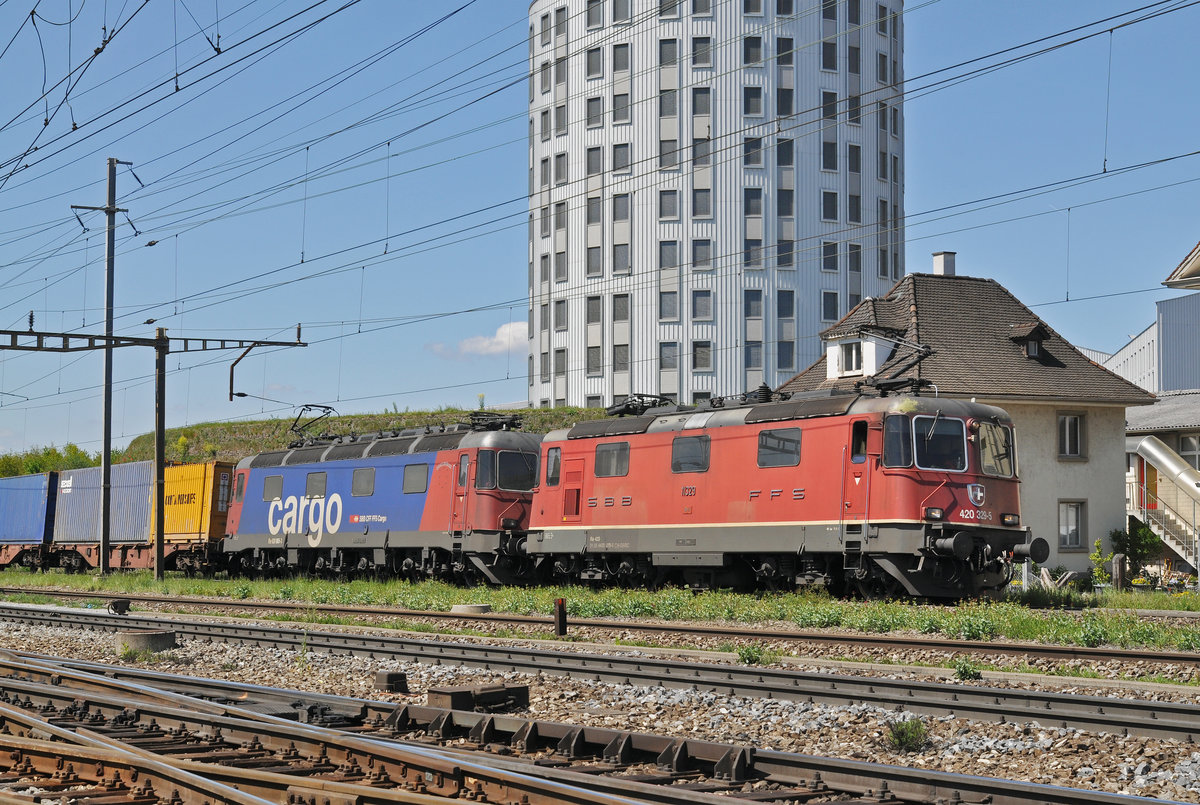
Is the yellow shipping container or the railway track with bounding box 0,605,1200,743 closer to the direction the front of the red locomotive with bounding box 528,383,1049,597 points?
the railway track

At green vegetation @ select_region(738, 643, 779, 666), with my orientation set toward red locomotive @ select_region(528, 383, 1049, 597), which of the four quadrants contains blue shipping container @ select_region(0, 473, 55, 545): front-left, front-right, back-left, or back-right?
front-left

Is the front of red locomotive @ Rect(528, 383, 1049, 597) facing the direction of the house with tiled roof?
no

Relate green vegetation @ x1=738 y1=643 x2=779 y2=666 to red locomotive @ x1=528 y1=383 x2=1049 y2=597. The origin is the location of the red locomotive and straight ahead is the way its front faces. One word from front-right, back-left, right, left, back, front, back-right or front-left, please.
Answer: front-right

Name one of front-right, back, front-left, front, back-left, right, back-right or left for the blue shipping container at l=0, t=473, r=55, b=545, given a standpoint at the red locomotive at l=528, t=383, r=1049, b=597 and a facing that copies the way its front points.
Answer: back

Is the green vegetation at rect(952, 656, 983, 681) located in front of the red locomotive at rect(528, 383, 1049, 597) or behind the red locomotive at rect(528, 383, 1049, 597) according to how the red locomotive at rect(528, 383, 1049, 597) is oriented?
in front

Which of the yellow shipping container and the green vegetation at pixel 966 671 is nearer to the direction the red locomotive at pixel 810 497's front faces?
the green vegetation

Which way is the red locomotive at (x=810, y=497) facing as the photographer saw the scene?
facing the viewer and to the right of the viewer

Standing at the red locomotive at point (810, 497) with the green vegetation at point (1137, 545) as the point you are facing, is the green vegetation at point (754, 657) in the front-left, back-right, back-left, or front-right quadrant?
back-right

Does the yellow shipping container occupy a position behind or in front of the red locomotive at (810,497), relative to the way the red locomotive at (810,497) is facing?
behind

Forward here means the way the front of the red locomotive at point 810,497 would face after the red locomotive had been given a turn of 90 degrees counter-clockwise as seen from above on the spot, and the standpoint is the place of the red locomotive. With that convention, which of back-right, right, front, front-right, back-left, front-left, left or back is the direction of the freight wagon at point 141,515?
left

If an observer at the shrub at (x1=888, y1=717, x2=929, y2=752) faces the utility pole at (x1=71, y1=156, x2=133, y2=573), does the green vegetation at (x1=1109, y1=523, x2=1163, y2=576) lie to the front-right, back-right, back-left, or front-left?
front-right

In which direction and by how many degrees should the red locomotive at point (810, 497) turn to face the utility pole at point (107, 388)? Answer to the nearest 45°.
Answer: approximately 180°
